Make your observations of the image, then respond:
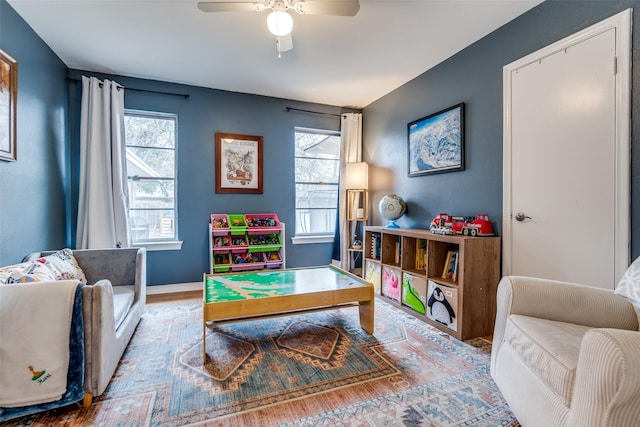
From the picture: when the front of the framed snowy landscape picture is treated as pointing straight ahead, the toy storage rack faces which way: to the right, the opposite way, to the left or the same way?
to the left

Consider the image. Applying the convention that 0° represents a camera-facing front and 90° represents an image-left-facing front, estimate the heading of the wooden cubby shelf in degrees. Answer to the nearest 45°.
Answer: approximately 45°

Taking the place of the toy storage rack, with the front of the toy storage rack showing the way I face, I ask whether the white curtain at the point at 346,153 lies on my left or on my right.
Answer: on my left

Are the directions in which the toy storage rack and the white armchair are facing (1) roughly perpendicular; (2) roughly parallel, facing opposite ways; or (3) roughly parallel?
roughly perpendicular

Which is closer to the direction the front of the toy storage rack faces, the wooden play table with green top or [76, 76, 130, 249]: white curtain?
the wooden play table with green top

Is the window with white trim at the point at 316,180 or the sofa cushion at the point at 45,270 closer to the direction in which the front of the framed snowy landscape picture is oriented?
the sofa cushion

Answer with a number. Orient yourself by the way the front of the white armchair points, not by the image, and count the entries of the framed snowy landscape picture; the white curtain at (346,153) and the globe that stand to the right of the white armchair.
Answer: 3

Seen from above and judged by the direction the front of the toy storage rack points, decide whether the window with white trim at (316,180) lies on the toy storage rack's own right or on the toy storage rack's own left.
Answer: on the toy storage rack's own left
